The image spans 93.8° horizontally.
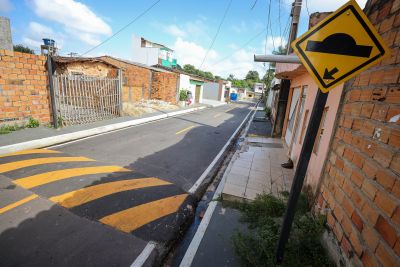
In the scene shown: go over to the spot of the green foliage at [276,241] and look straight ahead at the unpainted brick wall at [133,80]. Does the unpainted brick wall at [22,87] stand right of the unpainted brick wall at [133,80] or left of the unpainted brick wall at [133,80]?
left

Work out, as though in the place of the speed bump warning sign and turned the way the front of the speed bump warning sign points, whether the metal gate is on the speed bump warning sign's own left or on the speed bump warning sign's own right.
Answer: on the speed bump warning sign's own right

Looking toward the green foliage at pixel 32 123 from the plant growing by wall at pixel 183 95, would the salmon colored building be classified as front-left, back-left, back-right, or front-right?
front-left

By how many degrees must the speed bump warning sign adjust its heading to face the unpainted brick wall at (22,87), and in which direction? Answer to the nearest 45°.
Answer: approximately 90° to its right

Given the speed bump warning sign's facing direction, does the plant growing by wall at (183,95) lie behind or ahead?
behind

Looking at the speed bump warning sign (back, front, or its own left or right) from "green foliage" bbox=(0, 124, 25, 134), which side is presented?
right

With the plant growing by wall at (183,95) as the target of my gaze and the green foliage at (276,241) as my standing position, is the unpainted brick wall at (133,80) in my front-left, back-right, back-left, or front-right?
front-left

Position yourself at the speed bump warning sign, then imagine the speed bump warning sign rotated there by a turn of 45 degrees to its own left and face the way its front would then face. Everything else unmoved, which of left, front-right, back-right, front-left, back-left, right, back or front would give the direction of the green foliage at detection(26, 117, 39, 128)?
back-right

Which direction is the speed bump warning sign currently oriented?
toward the camera

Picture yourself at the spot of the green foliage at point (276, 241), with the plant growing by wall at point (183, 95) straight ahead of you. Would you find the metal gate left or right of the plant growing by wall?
left
